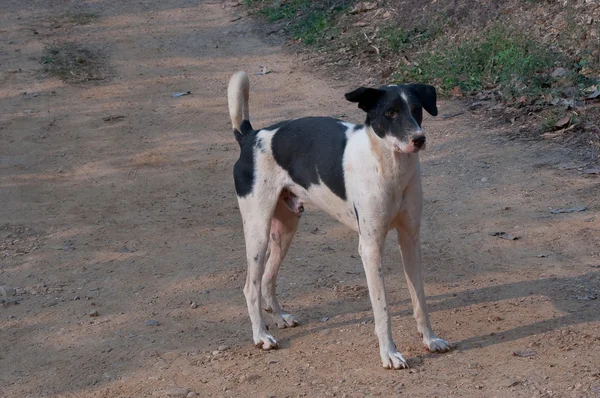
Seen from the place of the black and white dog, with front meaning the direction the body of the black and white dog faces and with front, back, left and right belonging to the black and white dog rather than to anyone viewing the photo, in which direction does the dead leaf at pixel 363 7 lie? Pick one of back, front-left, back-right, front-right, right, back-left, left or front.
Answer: back-left

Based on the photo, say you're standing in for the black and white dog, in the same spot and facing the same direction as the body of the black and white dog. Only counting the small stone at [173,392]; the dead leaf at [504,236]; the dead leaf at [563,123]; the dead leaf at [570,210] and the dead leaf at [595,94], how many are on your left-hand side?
4

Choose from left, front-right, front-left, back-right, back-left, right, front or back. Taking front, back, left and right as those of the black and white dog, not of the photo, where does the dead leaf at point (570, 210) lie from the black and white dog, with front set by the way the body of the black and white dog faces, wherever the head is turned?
left

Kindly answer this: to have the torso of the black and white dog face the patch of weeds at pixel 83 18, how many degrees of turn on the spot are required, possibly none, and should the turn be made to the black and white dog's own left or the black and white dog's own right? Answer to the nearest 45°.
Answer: approximately 180°

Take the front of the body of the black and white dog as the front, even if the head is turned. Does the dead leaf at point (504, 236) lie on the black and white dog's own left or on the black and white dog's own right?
on the black and white dog's own left

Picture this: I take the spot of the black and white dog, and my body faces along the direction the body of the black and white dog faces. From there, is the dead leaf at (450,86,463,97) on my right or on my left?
on my left

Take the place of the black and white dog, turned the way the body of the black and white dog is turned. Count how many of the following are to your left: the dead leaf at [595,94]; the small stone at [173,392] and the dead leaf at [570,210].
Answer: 2

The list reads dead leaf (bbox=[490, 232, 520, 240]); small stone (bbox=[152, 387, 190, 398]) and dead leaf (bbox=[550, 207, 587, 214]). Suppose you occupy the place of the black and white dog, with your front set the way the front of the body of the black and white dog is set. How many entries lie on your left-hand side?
2

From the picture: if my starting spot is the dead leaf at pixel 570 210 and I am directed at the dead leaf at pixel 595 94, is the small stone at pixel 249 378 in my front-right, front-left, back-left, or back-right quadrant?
back-left

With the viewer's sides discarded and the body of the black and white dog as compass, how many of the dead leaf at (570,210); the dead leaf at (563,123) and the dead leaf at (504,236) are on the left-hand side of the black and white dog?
3

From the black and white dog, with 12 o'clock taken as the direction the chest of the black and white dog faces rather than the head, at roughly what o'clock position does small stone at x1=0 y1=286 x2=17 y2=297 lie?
The small stone is roughly at 5 o'clock from the black and white dog.

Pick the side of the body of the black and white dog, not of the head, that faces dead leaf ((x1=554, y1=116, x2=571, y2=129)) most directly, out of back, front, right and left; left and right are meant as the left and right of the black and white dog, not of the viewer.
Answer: left

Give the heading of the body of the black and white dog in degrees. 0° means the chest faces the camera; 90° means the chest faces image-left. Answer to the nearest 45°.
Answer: approximately 315°

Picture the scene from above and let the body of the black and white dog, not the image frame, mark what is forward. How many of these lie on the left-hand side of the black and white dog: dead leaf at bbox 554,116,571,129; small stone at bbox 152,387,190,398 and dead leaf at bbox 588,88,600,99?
2
